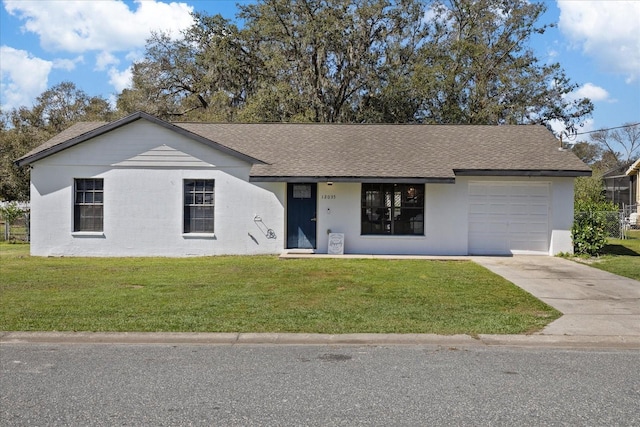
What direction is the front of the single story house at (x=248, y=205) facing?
toward the camera

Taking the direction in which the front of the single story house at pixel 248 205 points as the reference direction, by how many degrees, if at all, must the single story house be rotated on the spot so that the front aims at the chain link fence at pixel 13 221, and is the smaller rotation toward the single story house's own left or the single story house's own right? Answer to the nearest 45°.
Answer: approximately 135° to the single story house's own right

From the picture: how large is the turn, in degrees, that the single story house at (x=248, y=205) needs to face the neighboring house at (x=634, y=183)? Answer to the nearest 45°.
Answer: approximately 135° to its left

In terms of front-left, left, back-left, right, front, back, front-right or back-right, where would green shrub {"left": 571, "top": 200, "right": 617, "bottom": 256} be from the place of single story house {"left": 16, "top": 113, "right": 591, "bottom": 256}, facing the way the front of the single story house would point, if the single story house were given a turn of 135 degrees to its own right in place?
back-right

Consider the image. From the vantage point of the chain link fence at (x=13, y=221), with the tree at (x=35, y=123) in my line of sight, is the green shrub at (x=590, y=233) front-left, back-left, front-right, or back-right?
back-right

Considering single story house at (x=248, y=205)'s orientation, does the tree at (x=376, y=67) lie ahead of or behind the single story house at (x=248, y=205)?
behind

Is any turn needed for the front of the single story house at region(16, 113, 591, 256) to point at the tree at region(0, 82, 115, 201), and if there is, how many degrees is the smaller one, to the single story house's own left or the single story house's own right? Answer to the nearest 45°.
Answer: approximately 135° to the single story house's own right

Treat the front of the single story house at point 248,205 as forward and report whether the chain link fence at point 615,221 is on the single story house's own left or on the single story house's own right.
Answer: on the single story house's own left
